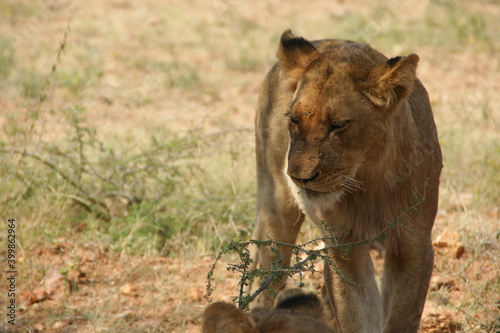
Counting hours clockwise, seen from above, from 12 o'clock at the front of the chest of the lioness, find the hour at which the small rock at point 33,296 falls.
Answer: The small rock is roughly at 4 o'clock from the lioness.

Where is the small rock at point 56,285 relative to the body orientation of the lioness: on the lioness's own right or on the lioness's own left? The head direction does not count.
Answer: on the lioness's own right

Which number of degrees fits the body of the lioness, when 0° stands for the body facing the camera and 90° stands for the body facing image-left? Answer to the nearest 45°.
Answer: approximately 0°

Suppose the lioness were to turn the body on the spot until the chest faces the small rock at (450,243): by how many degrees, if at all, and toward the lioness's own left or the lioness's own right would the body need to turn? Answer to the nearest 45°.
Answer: approximately 180°

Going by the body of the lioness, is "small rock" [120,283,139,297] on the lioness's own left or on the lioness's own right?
on the lioness's own right

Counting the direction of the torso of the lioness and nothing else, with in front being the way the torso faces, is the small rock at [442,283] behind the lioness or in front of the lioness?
behind

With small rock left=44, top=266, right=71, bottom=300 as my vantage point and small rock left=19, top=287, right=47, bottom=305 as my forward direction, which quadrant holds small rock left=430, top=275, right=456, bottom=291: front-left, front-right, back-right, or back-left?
back-left
